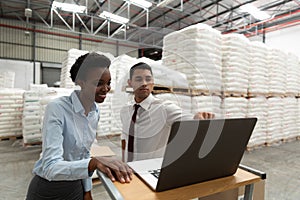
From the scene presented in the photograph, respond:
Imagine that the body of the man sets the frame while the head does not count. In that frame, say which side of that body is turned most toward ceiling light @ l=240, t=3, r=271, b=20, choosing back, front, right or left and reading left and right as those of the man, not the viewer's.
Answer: back

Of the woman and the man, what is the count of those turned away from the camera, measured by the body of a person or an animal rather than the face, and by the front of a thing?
0

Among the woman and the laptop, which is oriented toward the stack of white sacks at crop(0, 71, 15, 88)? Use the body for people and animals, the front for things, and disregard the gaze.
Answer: the laptop

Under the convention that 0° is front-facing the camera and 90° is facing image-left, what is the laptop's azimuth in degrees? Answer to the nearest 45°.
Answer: approximately 135°

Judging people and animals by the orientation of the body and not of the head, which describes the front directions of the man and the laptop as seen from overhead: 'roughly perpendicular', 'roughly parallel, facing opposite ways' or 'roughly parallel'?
roughly perpendicular

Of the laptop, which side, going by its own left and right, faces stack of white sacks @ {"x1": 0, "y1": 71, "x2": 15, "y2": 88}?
front

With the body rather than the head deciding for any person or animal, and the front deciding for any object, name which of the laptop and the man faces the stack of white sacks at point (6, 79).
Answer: the laptop

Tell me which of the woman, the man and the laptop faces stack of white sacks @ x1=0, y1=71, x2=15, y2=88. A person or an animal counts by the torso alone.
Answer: the laptop

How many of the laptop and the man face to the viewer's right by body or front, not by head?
0

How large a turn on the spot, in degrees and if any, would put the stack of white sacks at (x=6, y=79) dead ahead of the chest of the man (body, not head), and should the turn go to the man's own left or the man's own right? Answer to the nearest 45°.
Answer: approximately 90° to the man's own right
